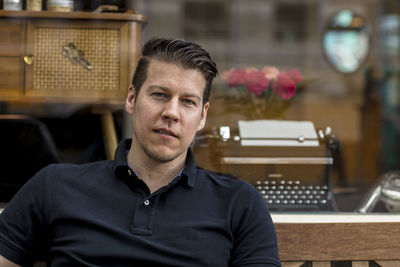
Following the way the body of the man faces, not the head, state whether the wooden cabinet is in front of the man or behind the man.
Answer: behind

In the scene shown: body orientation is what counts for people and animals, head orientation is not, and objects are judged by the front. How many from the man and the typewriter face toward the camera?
2

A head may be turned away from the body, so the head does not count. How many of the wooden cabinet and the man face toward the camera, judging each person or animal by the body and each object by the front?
2

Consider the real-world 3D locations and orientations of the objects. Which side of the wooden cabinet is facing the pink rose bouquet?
left

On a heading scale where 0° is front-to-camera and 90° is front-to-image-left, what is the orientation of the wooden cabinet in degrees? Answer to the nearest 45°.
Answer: approximately 0°

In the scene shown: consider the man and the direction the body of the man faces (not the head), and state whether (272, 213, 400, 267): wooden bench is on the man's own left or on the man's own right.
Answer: on the man's own left

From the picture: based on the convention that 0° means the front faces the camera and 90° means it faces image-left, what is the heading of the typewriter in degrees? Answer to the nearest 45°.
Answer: approximately 0°
